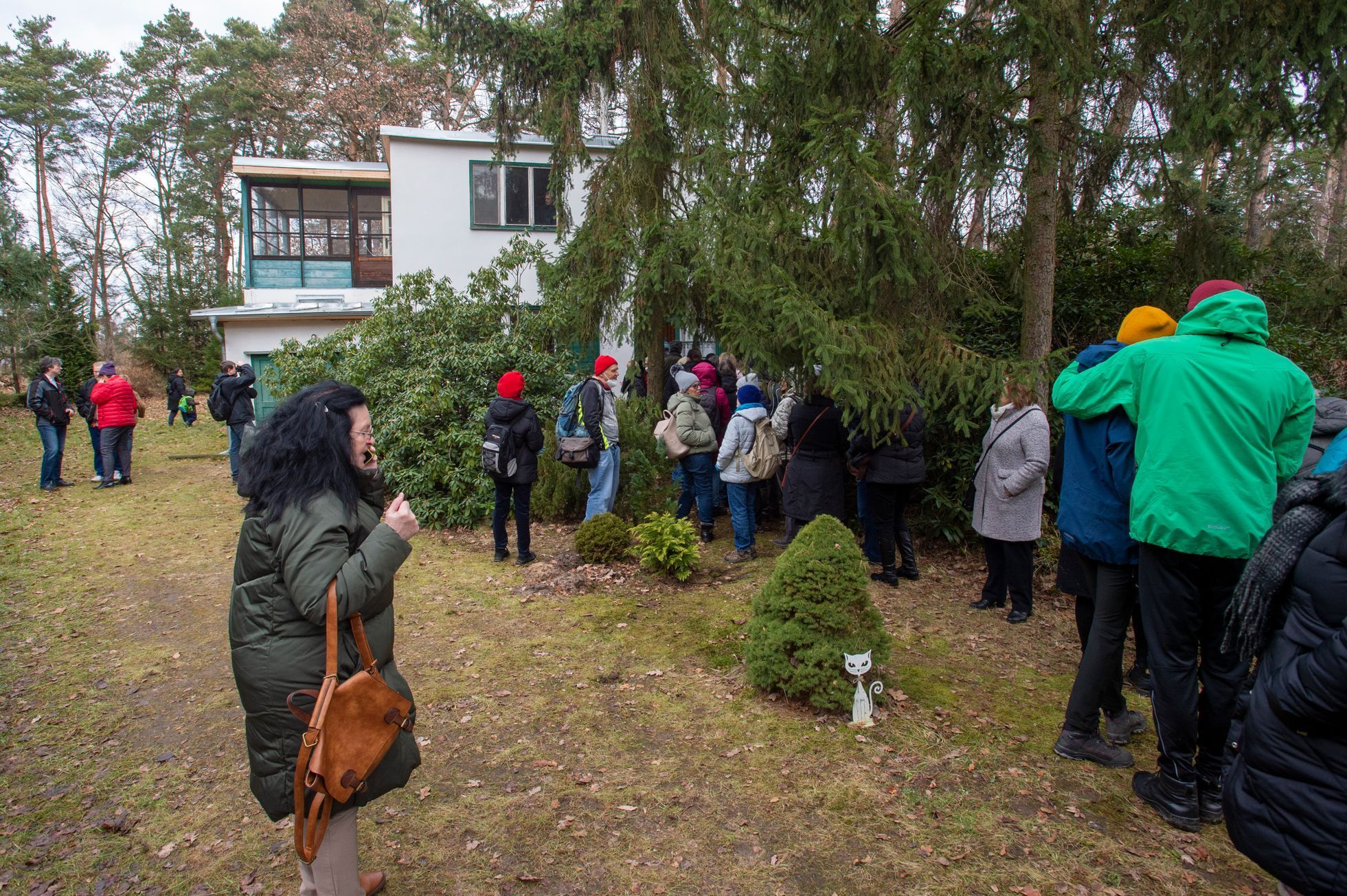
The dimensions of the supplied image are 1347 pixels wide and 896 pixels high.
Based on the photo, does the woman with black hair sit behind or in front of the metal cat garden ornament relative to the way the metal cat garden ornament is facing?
in front

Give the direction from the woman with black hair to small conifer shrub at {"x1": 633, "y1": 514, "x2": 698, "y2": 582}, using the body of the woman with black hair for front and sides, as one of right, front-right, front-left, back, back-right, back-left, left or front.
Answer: front-left

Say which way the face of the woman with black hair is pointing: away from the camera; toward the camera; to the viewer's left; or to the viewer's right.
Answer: to the viewer's right

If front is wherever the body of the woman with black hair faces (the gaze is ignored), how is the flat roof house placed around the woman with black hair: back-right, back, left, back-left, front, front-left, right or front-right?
left

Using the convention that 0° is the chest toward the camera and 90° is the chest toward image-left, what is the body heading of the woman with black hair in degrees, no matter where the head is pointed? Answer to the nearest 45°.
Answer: approximately 270°

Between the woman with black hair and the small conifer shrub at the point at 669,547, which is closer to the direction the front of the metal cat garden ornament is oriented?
the woman with black hair

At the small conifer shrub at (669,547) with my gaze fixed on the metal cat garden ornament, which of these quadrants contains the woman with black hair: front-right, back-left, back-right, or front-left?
front-right

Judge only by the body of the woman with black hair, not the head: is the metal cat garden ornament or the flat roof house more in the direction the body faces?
the metal cat garden ornament

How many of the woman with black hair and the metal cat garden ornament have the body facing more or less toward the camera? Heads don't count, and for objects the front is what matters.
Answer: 1

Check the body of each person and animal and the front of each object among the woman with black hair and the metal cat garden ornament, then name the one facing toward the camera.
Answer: the metal cat garden ornament

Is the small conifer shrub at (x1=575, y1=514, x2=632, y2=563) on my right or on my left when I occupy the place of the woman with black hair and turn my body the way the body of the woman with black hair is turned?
on my left

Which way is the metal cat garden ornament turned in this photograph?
toward the camera
